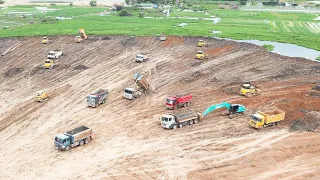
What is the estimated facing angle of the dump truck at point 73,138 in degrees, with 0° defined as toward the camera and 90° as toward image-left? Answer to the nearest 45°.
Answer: approximately 45°

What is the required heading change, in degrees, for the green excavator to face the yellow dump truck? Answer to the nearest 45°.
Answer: approximately 135° to its left

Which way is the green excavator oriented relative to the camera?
to the viewer's left

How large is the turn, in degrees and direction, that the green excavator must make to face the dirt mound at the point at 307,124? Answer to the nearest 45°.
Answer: approximately 180°

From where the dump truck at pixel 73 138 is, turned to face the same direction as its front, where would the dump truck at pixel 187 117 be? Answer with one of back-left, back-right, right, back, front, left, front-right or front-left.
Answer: back-left

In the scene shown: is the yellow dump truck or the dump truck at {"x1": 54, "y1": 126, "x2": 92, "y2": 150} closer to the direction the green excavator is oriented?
the dump truck

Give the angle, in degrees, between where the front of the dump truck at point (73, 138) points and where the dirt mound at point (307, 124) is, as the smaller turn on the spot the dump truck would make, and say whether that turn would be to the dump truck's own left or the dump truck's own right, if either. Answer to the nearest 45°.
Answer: approximately 135° to the dump truck's own left

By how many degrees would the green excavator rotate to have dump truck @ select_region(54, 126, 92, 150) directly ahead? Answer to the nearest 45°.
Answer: approximately 45° to its left
